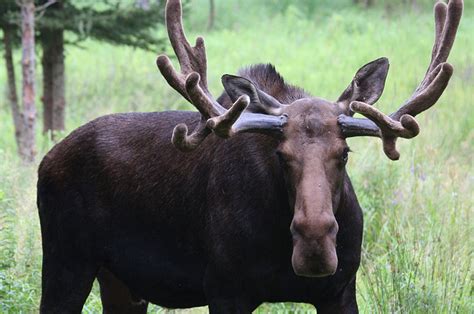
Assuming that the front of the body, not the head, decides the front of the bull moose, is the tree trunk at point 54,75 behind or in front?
behind

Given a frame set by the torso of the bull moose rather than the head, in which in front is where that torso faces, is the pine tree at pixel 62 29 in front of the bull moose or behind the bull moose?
behind

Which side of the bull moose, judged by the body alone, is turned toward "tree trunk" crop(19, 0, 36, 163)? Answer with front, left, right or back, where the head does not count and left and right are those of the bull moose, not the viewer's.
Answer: back

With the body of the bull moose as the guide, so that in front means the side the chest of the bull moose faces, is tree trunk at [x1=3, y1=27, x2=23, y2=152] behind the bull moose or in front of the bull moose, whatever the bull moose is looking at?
behind

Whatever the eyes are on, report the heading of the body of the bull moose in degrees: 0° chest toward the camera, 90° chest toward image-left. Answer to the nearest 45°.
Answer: approximately 315°
